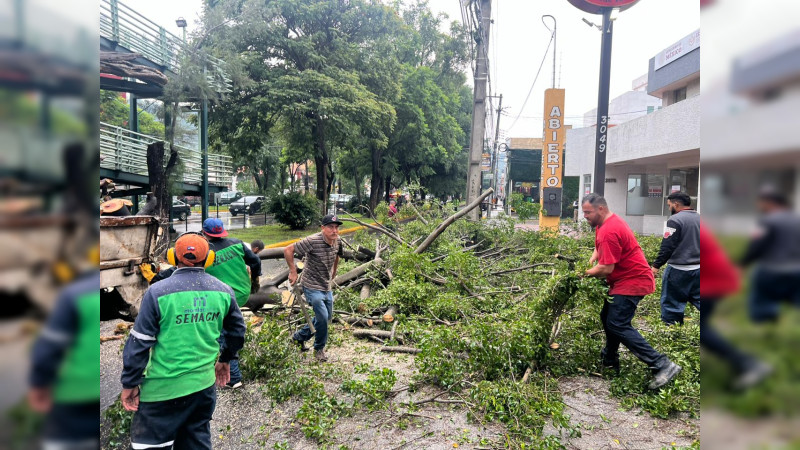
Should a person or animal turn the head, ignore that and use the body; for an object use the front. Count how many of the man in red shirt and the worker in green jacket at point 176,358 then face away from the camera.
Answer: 1

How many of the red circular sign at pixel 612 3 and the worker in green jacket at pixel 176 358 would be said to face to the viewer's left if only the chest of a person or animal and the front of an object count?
0

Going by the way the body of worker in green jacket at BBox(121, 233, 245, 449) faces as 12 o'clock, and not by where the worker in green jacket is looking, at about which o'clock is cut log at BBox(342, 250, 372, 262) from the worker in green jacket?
The cut log is roughly at 1 o'clock from the worker in green jacket.

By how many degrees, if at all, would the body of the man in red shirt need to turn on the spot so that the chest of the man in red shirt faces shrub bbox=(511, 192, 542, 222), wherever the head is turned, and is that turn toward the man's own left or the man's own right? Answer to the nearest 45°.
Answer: approximately 90° to the man's own right

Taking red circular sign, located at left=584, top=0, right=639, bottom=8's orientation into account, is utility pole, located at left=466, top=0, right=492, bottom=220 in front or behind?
behind

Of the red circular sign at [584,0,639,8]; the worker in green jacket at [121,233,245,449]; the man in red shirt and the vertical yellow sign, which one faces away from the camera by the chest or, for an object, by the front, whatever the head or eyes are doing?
the worker in green jacket

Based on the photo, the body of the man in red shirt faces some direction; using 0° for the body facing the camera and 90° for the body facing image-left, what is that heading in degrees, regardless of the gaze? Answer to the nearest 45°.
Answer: approximately 90°

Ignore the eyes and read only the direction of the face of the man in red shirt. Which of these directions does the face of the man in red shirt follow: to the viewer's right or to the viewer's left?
to the viewer's left

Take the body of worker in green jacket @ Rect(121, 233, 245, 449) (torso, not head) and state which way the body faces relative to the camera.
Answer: away from the camera

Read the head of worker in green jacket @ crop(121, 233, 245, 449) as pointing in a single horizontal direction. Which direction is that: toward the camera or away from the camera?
away from the camera

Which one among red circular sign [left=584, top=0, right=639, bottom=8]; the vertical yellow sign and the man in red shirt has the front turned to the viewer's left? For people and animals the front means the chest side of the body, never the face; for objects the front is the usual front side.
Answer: the man in red shirt

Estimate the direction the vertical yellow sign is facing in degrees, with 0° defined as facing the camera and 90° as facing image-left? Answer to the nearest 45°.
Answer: approximately 0°
